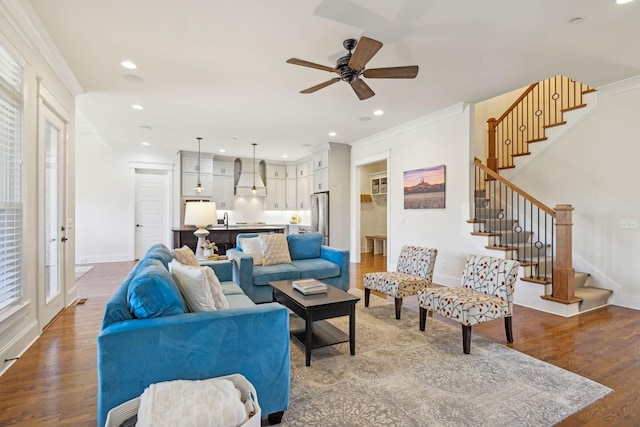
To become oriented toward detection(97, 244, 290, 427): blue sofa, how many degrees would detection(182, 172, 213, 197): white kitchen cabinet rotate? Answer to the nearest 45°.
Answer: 0° — it already faces it

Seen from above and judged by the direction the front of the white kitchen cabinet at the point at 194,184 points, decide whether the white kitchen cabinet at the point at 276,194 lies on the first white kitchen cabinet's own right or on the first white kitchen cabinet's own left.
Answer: on the first white kitchen cabinet's own left

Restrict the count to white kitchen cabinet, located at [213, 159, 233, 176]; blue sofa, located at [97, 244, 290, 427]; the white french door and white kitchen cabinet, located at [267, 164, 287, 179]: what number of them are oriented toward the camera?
2

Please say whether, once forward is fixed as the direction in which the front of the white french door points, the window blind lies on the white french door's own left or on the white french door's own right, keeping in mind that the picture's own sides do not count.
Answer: on the white french door's own right

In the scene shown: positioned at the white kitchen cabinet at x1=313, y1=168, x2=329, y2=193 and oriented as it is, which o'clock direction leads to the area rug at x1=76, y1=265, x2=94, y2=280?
The area rug is roughly at 1 o'clock from the white kitchen cabinet.

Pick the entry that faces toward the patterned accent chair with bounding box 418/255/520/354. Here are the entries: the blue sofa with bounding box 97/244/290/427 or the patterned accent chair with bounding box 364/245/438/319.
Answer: the blue sofa

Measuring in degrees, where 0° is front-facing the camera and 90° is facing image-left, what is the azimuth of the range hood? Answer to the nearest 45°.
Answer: approximately 0°

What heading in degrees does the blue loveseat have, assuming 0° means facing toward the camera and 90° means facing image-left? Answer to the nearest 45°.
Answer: approximately 315°
